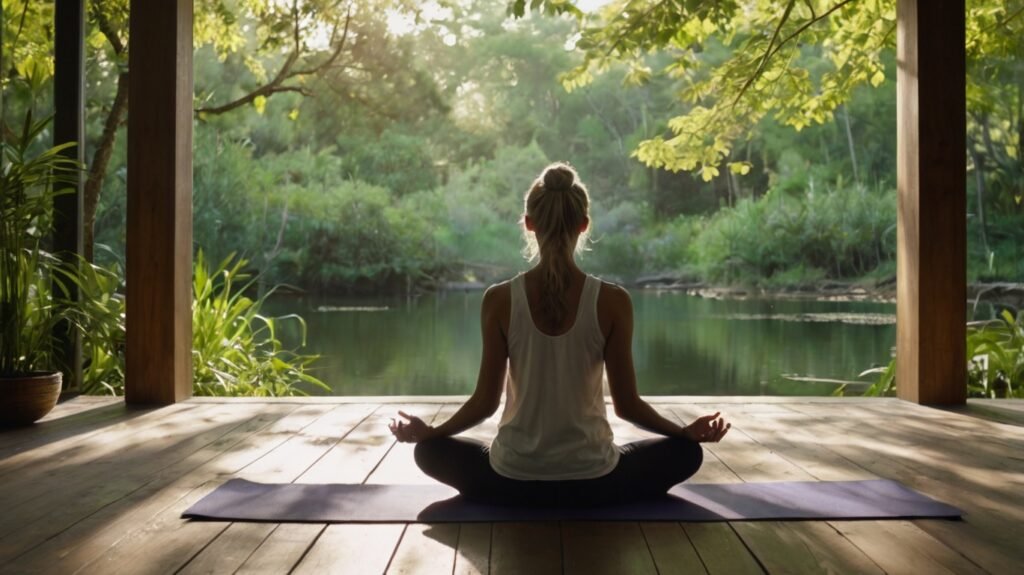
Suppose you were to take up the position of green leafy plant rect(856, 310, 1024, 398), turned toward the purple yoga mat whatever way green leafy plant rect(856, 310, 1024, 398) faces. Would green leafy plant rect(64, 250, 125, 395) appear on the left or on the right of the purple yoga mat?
right

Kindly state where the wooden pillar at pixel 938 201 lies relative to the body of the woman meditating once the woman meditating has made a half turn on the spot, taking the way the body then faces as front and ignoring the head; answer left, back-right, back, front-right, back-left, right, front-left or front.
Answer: back-left

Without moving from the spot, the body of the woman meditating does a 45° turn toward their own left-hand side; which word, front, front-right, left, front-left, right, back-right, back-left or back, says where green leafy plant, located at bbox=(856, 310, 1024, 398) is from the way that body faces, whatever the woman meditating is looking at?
right

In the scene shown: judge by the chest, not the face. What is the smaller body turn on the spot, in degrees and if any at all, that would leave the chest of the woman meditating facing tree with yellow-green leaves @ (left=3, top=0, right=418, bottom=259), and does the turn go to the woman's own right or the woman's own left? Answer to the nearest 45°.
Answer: approximately 45° to the woman's own left

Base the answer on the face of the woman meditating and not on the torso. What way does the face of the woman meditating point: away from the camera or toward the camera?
away from the camera

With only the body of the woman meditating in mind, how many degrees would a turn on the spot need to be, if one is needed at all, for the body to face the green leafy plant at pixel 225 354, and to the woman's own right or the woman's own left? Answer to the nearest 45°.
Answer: approximately 45° to the woman's own left

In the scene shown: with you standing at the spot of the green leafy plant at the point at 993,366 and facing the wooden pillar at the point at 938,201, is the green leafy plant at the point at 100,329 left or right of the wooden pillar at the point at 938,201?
right

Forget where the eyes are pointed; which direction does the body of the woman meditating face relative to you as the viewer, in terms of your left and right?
facing away from the viewer

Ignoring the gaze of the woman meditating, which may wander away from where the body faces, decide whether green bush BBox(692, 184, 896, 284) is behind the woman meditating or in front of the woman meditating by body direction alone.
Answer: in front
